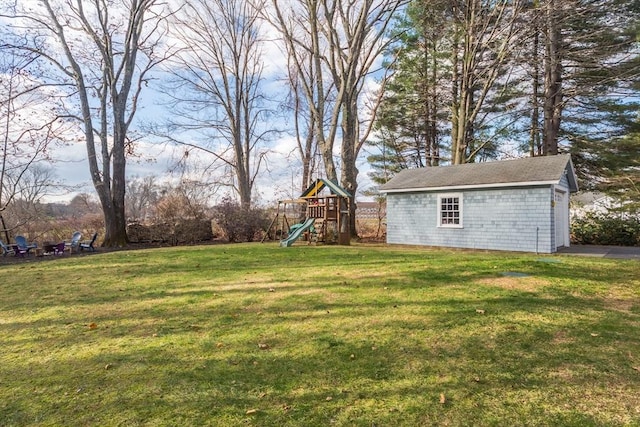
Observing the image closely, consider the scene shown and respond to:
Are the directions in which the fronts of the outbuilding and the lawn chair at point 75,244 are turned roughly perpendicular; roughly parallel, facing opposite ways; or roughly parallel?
roughly perpendicular

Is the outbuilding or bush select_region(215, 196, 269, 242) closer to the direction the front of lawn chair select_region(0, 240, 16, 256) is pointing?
the bush

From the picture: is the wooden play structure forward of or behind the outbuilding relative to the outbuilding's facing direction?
behind

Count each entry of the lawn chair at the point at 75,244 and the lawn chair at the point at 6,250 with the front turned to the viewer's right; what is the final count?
1

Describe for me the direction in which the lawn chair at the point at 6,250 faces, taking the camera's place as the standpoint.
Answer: facing to the right of the viewer

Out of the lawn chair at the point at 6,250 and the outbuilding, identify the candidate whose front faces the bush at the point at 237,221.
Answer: the lawn chair

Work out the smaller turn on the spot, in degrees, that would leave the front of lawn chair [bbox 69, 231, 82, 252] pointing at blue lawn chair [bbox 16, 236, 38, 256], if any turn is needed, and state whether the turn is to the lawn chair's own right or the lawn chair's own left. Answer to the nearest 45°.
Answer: approximately 45° to the lawn chair's own right

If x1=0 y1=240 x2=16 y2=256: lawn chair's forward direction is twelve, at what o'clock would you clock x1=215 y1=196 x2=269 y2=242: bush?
The bush is roughly at 12 o'clock from the lawn chair.

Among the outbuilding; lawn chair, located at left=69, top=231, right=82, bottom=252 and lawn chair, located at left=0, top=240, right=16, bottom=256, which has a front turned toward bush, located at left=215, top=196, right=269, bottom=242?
lawn chair, located at left=0, top=240, right=16, bottom=256
